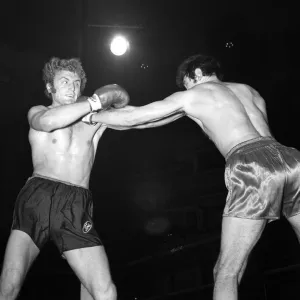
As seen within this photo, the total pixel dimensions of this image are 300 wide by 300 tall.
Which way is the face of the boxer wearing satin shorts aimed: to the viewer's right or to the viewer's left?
to the viewer's left

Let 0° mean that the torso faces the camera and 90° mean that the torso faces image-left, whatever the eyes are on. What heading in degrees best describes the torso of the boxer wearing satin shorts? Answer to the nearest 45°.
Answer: approximately 135°

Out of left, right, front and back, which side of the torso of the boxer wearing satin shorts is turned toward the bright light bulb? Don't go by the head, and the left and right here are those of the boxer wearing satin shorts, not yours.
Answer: front
